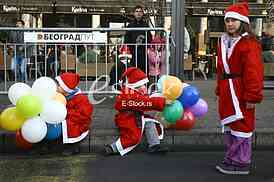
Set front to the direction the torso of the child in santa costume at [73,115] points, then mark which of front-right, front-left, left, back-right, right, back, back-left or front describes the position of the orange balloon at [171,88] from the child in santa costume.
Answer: back

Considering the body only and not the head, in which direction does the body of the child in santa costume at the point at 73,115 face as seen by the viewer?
to the viewer's left

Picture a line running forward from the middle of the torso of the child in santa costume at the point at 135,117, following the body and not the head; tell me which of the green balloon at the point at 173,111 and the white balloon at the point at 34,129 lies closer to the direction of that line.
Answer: the green balloon

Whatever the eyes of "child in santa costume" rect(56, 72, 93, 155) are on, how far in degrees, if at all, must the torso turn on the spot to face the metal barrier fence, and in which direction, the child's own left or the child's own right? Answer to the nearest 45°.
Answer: approximately 90° to the child's own right
